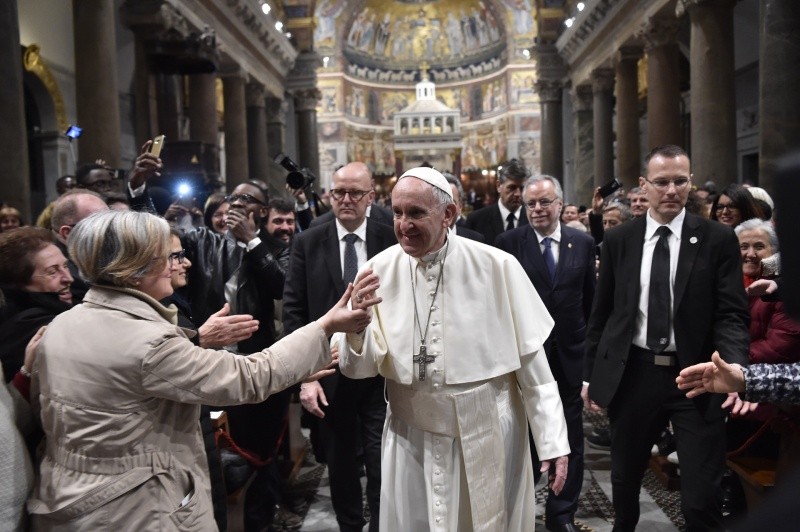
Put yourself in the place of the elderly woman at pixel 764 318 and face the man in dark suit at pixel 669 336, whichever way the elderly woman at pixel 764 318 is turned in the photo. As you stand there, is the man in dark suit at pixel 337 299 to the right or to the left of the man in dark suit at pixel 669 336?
right

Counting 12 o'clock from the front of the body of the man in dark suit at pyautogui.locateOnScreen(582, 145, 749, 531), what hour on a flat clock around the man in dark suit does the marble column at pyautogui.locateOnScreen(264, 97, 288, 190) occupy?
The marble column is roughly at 5 o'clock from the man in dark suit.

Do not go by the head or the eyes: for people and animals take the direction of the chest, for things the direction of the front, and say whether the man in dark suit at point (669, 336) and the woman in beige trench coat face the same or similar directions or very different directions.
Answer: very different directions

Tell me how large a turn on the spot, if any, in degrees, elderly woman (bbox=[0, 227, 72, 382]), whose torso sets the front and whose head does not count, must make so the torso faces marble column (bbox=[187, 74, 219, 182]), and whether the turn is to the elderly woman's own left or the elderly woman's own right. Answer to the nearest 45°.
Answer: approximately 90° to the elderly woman's own left

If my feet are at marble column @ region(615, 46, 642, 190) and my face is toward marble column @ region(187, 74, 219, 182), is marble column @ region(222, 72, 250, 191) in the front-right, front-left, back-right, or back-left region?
front-right

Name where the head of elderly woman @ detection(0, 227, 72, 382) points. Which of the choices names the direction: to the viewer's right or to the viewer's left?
to the viewer's right

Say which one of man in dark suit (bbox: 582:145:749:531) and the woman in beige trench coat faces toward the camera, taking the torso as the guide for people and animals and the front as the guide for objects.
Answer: the man in dark suit

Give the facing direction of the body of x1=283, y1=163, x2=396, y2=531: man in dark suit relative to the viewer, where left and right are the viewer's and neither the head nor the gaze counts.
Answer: facing the viewer

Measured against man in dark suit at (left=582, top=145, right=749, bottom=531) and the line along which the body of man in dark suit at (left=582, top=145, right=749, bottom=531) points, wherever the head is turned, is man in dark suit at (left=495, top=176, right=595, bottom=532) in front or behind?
behind

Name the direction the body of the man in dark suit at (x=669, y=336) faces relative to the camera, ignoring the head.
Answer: toward the camera

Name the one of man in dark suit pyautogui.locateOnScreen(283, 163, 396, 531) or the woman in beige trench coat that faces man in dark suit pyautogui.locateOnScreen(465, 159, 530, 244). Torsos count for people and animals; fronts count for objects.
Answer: the woman in beige trench coat

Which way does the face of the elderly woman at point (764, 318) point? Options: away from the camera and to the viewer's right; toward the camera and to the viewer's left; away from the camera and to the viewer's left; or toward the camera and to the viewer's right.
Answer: toward the camera and to the viewer's left
